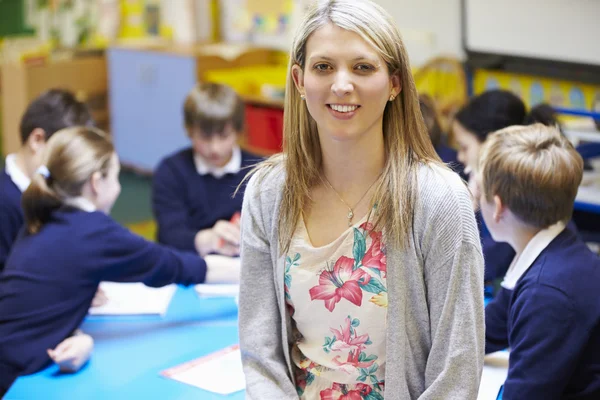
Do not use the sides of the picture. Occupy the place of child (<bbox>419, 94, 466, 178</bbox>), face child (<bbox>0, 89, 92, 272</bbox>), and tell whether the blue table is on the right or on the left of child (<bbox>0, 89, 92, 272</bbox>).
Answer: left

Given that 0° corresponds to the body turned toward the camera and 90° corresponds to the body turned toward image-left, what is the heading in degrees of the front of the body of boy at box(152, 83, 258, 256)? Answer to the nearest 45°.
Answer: approximately 0°

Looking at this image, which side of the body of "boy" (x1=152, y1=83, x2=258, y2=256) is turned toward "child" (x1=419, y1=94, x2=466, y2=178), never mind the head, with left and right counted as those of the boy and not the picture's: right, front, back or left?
left

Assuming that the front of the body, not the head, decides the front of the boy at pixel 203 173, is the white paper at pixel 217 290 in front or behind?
in front

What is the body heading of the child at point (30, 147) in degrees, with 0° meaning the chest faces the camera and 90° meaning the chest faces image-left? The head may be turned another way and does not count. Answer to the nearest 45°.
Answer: approximately 270°

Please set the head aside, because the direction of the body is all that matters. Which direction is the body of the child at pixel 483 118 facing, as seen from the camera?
to the viewer's left

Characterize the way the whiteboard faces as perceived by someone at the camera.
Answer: facing the viewer and to the left of the viewer

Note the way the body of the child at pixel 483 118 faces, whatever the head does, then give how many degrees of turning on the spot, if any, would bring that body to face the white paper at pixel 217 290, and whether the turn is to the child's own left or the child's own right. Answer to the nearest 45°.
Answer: approximately 45° to the child's own left

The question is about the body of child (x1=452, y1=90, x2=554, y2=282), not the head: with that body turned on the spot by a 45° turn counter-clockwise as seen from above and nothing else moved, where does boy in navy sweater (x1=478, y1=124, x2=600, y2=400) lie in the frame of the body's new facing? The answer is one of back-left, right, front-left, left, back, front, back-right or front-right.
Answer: front-left

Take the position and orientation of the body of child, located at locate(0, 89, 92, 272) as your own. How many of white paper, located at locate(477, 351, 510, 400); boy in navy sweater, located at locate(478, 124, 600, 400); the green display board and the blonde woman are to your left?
1
